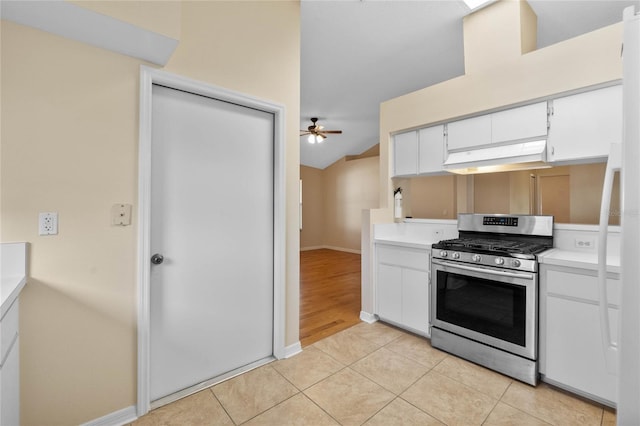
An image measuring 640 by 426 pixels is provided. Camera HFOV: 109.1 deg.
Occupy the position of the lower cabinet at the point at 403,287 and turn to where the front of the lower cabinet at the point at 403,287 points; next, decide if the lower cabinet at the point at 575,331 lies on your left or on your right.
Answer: on your left

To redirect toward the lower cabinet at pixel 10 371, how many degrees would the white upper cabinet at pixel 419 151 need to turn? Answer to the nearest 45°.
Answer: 0° — it already faces it

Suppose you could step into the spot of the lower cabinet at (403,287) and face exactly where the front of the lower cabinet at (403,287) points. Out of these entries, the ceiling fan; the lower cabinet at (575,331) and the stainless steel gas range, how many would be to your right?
1

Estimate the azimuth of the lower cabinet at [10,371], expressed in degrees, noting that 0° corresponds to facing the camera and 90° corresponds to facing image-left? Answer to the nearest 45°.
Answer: approximately 270°

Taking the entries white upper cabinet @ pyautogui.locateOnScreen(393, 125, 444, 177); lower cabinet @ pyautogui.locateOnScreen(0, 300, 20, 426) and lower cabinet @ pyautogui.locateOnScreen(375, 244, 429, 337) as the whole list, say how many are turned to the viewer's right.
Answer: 1

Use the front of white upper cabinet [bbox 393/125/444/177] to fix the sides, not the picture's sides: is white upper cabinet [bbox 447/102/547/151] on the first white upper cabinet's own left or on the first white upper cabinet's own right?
on the first white upper cabinet's own left

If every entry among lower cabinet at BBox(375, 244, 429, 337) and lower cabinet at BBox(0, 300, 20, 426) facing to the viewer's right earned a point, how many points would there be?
1

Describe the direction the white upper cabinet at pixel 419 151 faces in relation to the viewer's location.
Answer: facing the viewer and to the left of the viewer

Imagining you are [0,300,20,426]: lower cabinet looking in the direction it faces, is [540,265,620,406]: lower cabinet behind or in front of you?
in front

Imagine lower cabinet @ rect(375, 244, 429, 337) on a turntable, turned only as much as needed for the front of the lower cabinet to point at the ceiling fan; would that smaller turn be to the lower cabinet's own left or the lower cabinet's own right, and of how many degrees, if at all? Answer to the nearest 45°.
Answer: approximately 90° to the lower cabinet's own right

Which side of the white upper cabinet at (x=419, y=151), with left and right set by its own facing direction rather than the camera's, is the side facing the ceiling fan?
right
